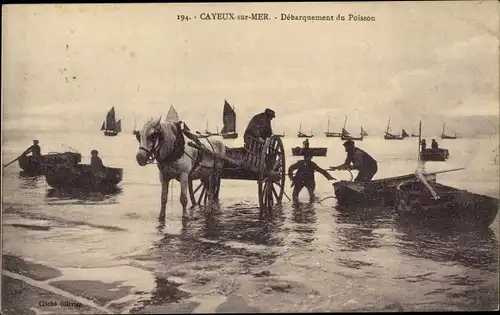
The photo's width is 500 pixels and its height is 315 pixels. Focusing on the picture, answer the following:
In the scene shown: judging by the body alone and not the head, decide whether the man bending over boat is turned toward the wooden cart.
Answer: yes

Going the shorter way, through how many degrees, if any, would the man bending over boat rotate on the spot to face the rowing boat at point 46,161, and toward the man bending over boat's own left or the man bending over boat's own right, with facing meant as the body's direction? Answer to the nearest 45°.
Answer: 0° — they already face it

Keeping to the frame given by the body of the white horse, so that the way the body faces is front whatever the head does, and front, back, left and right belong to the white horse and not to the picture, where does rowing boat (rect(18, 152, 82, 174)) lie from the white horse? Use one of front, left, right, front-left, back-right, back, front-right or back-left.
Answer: front-right

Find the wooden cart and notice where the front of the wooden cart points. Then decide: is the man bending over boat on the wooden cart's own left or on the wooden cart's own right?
on the wooden cart's own left

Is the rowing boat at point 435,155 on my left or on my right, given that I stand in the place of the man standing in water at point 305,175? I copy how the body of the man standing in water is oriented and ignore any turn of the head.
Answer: on my left

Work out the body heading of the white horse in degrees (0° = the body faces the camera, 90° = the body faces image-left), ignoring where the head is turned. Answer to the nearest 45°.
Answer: approximately 45°

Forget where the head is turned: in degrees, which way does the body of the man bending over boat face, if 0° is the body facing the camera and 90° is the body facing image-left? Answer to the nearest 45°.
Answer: approximately 90°

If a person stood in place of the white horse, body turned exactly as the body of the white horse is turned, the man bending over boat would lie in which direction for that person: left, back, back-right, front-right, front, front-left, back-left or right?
back-left
